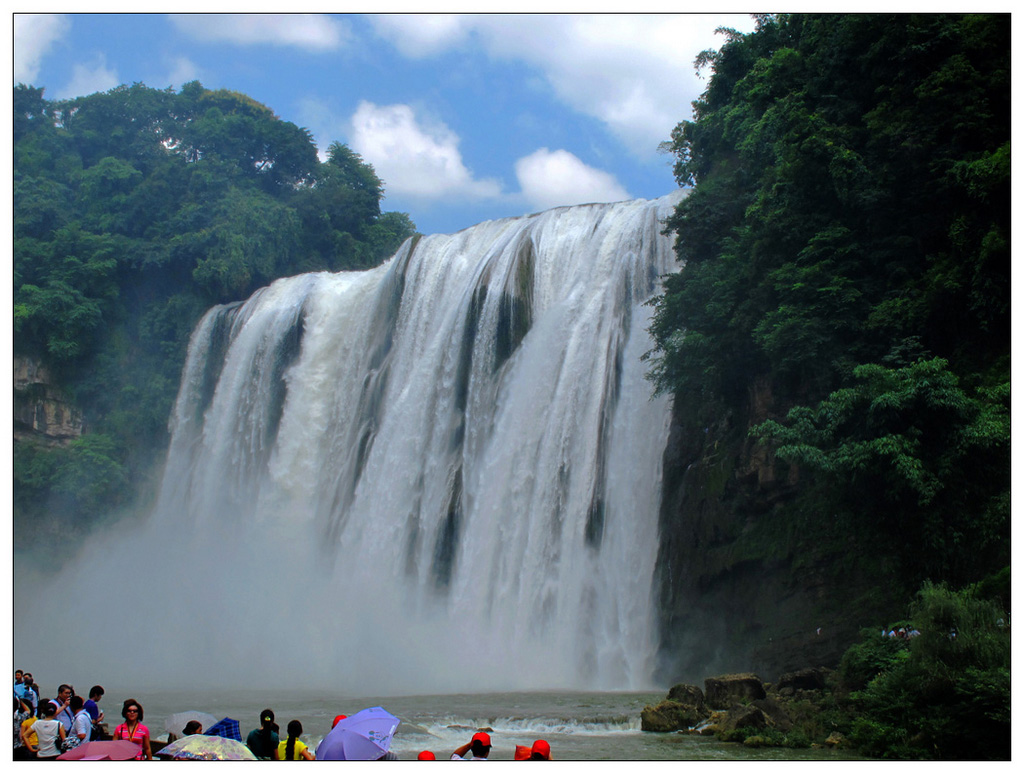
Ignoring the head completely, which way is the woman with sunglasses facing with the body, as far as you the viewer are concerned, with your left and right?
facing the viewer

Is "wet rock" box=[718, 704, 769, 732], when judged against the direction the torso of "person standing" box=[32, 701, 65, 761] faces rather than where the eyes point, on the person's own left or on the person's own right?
on the person's own right

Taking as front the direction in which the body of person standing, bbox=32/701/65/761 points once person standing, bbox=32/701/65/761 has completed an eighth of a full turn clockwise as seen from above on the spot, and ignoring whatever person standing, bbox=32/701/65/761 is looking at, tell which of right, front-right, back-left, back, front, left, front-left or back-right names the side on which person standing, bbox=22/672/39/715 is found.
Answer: front-left

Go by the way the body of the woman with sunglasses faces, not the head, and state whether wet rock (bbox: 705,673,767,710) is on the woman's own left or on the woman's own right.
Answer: on the woman's own left

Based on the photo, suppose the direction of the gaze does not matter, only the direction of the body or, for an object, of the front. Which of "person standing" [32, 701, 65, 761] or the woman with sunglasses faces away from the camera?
the person standing

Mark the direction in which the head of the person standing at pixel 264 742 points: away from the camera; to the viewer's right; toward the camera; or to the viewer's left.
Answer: away from the camera

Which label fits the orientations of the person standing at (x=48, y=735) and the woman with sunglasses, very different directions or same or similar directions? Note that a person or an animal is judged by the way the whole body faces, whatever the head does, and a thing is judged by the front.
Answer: very different directions

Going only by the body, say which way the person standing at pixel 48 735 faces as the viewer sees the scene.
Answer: away from the camera
